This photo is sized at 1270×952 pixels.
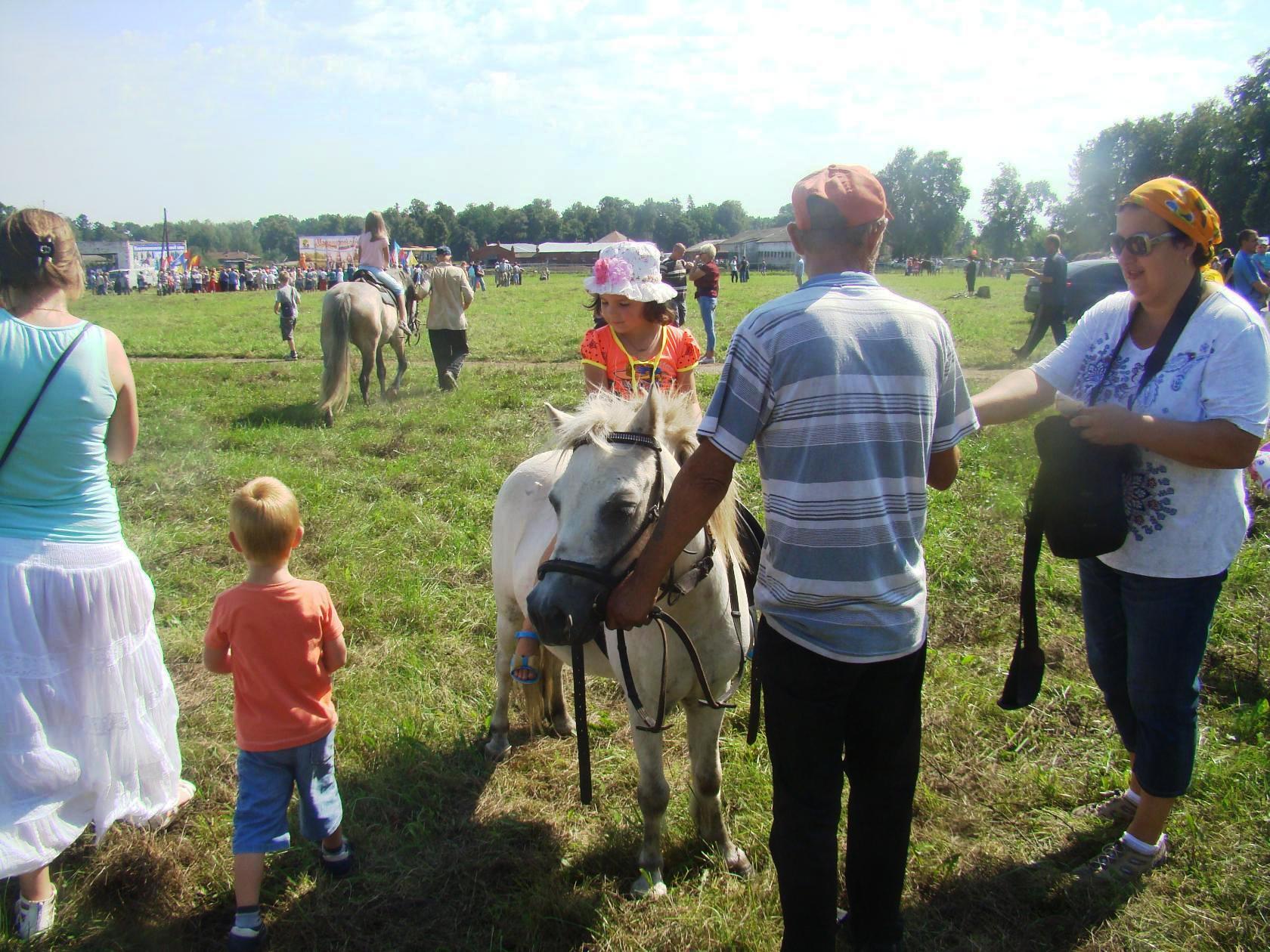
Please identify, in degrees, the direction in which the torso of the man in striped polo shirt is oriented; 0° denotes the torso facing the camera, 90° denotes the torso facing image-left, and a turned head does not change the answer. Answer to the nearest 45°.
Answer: approximately 180°

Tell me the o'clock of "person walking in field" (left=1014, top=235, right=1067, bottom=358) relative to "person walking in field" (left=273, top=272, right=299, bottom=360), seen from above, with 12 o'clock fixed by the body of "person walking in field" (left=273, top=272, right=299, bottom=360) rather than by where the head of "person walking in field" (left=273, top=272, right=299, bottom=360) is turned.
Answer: "person walking in field" (left=1014, top=235, right=1067, bottom=358) is roughly at 4 o'clock from "person walking in field" (left=273, top=272, right=299, bottom=360).

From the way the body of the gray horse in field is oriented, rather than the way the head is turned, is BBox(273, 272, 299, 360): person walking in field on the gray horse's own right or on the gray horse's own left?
on the gray horse's own left

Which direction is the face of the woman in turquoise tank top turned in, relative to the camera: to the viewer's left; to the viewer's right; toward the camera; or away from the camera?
away from the camera

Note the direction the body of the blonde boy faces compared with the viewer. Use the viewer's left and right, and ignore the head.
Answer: facing away from the viewer

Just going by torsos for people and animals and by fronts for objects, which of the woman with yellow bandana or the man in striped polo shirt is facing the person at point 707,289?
the man in striped polo shirt

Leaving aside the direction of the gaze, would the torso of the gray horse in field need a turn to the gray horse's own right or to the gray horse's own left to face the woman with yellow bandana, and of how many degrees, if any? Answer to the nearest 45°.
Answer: approximately 135° to the gray horse's own right

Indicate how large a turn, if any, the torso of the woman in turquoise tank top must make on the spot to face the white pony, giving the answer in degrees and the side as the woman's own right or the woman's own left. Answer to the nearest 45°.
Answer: approximately 135° to the woman's own right

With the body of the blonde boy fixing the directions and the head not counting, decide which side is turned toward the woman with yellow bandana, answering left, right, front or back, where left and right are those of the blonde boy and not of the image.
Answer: right

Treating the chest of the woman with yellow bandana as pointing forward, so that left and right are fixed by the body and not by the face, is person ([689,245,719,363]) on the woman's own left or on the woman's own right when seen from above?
on the woman's own right

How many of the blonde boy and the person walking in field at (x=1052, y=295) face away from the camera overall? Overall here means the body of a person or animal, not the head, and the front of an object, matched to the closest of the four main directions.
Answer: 1

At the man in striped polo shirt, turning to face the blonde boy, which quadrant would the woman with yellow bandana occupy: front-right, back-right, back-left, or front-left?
back-right

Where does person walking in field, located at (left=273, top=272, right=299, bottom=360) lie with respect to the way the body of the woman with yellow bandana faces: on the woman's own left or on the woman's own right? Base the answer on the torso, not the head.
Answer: on the woman's own right

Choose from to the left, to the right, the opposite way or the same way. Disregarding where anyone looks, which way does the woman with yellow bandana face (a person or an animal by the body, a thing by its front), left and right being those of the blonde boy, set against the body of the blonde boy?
to the left

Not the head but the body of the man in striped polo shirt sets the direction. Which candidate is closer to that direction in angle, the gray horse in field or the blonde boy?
the gray horse in field
